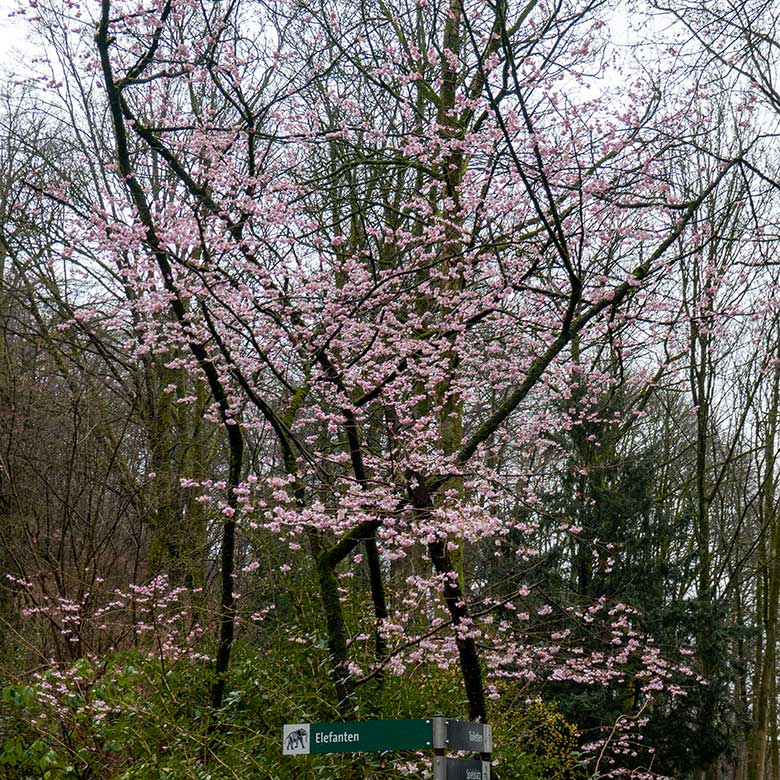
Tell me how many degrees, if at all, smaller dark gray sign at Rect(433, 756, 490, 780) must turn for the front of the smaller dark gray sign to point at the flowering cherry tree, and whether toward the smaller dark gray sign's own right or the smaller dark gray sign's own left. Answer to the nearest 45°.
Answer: approximately 135° to the smaller dark gray sign's own left

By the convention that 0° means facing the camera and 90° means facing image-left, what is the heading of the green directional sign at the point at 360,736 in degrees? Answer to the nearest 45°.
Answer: approximately 0°

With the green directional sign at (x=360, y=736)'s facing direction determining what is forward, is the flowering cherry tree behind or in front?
behind

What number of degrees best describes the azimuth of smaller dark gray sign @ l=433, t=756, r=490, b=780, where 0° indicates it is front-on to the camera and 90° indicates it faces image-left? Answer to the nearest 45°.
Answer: approximately 315°

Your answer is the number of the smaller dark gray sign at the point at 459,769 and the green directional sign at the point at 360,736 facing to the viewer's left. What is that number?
0
